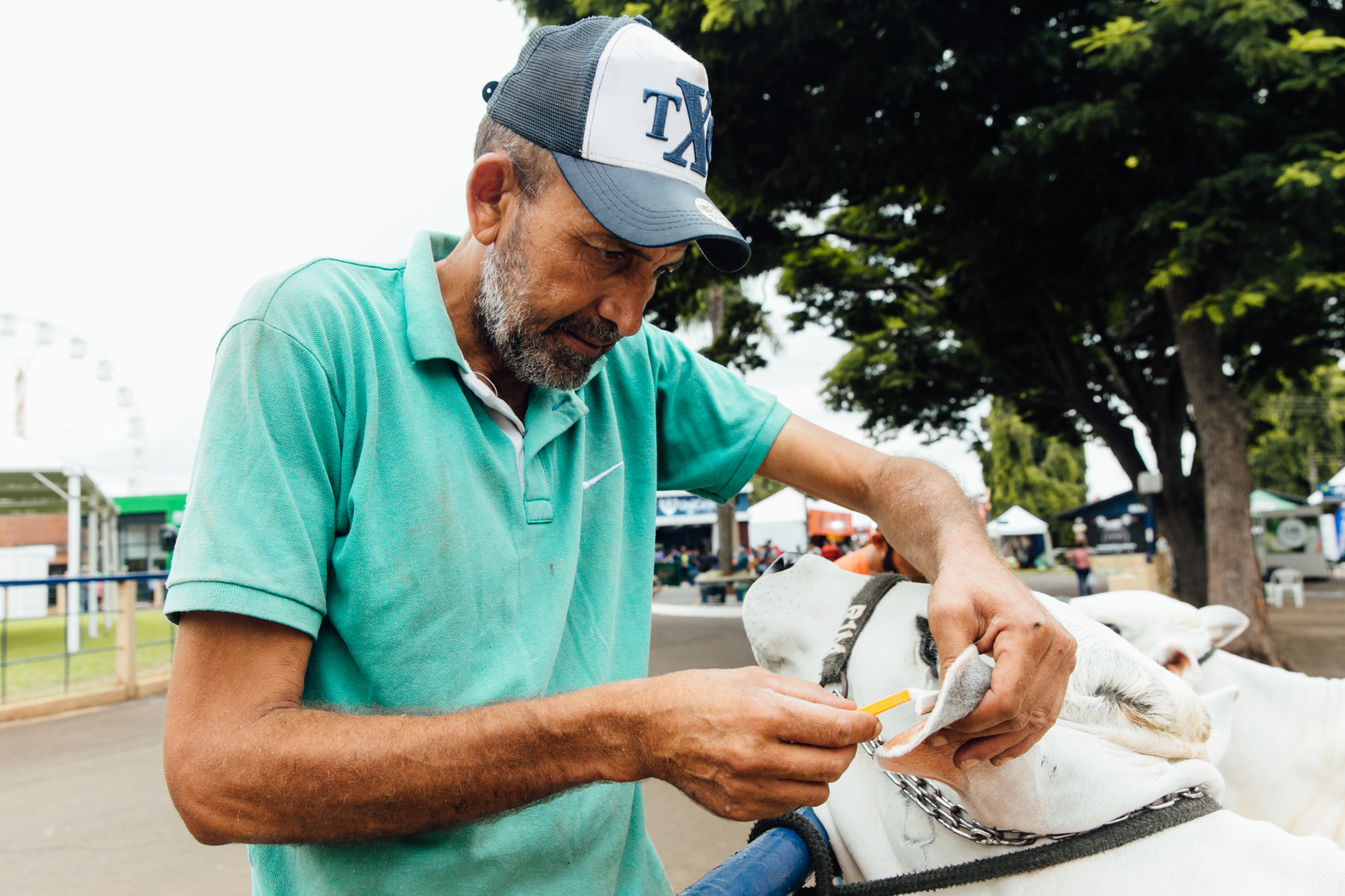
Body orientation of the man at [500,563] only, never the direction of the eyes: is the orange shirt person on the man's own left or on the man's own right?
on the man's own left

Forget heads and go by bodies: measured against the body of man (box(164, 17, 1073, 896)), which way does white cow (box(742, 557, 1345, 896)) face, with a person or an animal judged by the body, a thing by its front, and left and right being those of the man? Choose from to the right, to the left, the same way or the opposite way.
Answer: the opposite way

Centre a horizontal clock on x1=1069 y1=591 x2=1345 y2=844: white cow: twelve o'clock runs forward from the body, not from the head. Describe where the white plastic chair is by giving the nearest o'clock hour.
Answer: The white plastic chair is roughly at 3 o'clock from the white cow.

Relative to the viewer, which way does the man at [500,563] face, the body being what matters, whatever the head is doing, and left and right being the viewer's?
facing the viewer and to the right of the viewer

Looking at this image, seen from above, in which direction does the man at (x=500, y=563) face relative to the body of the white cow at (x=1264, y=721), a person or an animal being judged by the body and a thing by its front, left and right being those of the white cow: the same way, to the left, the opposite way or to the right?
the opposite way

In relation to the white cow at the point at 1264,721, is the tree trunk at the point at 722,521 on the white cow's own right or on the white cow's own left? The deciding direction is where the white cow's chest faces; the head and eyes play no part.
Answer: on the white cow's own right

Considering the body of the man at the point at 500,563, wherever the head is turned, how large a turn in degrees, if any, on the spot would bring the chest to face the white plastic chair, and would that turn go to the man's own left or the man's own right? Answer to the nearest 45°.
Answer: approximately 90° to the man's own left

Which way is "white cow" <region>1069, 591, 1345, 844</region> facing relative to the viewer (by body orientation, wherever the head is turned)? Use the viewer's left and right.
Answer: facing to the left of the viewer

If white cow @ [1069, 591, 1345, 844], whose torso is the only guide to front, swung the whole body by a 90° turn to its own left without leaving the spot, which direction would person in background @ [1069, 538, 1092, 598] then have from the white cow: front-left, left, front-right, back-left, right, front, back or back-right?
back

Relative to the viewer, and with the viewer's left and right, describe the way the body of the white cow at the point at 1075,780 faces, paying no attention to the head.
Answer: facing to the left of the viewer

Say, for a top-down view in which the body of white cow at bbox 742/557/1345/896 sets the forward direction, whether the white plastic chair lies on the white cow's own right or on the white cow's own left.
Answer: on the white cow's own right

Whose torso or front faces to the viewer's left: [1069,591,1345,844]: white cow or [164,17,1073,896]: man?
the white cow

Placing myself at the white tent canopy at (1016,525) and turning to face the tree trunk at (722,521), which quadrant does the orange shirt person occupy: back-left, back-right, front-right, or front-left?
front-left

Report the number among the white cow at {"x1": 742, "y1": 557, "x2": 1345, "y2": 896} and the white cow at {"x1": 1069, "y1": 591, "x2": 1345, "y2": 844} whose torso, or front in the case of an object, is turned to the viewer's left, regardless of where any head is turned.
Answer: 2

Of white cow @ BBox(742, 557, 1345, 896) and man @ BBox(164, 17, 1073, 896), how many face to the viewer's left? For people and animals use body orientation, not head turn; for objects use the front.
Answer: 1
